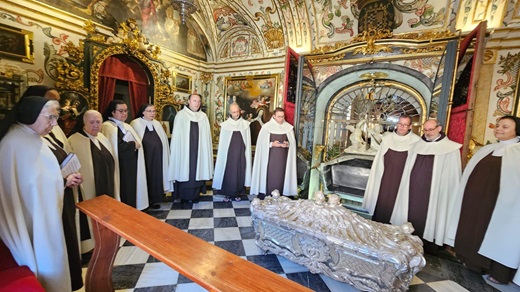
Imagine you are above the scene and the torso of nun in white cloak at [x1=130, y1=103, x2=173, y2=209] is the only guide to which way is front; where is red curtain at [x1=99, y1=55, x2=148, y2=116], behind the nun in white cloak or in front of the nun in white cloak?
behind

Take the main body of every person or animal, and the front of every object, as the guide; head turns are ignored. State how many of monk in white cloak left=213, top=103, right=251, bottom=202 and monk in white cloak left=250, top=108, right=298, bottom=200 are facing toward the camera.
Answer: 2

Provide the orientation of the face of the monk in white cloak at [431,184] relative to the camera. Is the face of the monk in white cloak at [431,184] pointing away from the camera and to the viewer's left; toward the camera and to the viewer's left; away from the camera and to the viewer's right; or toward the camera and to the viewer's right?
toward the camera and to the viewer's left

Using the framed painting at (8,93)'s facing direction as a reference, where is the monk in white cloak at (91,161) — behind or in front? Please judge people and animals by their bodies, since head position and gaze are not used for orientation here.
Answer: in front

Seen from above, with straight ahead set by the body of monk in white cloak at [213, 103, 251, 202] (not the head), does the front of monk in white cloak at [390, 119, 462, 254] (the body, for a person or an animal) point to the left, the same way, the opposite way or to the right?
to the right

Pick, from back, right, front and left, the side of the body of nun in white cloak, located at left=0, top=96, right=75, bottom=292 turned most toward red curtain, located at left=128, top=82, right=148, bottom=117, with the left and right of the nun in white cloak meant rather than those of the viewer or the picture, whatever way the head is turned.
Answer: left

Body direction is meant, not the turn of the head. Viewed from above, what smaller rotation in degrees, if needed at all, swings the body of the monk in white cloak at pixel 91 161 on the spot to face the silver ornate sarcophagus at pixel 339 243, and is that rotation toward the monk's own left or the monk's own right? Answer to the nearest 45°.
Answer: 0° — they already face it

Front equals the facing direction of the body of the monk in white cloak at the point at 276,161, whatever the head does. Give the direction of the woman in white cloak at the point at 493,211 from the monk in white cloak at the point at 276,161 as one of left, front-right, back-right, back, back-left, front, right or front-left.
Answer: front-left

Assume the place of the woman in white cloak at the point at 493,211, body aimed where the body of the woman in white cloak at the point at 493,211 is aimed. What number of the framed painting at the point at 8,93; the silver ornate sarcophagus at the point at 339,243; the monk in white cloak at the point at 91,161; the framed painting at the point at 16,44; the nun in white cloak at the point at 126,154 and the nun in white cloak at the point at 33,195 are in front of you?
6
